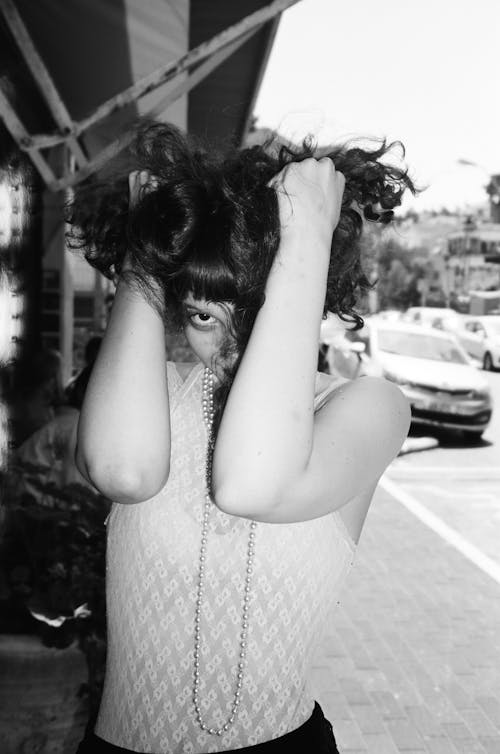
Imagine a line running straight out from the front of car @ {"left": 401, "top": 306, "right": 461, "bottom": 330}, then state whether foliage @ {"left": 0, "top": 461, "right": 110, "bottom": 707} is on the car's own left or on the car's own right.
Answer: on the car's own right

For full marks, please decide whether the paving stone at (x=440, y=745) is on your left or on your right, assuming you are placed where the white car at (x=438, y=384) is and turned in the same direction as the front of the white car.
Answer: on your right

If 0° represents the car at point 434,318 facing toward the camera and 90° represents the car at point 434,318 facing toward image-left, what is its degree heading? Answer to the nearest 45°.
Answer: approximately 315°

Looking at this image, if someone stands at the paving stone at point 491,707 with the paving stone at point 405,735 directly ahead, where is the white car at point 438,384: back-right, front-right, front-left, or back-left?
back-right
